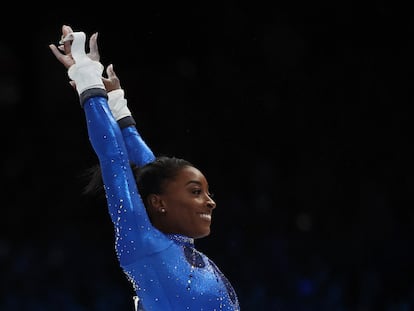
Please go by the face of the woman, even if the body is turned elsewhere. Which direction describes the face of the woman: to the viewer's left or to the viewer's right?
to the viewer's right

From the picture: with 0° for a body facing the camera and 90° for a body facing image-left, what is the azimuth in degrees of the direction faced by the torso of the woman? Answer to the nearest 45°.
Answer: approximately 270°
